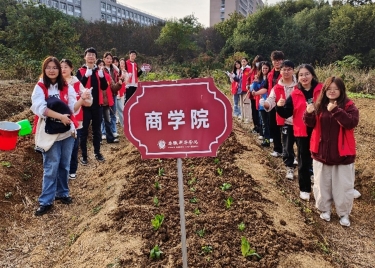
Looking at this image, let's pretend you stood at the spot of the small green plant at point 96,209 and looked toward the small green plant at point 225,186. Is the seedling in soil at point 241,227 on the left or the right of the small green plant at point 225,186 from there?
right

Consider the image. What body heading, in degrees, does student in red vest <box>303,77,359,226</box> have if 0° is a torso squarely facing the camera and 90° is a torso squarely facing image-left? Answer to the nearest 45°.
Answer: approximately 0°

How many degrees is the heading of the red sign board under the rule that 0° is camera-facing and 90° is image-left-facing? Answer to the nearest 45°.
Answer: approximately 0°

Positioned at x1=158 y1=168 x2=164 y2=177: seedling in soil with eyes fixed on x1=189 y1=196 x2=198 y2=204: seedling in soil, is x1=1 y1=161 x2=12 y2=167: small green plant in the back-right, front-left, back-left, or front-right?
back-right

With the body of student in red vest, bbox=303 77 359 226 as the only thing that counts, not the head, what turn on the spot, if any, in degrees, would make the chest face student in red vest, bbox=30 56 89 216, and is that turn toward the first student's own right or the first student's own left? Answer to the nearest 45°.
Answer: approximately 90° to the first student's own right

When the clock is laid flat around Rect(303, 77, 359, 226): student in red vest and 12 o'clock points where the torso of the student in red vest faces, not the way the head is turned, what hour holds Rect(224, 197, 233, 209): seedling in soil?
The seedling in soil is roughly at 2 o'clock from the student in red vest.

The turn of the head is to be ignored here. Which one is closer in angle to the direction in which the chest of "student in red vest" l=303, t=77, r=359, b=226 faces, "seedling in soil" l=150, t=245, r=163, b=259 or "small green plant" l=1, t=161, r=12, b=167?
the seedling in soil

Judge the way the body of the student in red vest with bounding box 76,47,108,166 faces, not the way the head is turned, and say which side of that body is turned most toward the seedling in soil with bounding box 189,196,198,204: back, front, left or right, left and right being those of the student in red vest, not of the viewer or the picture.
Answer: front
